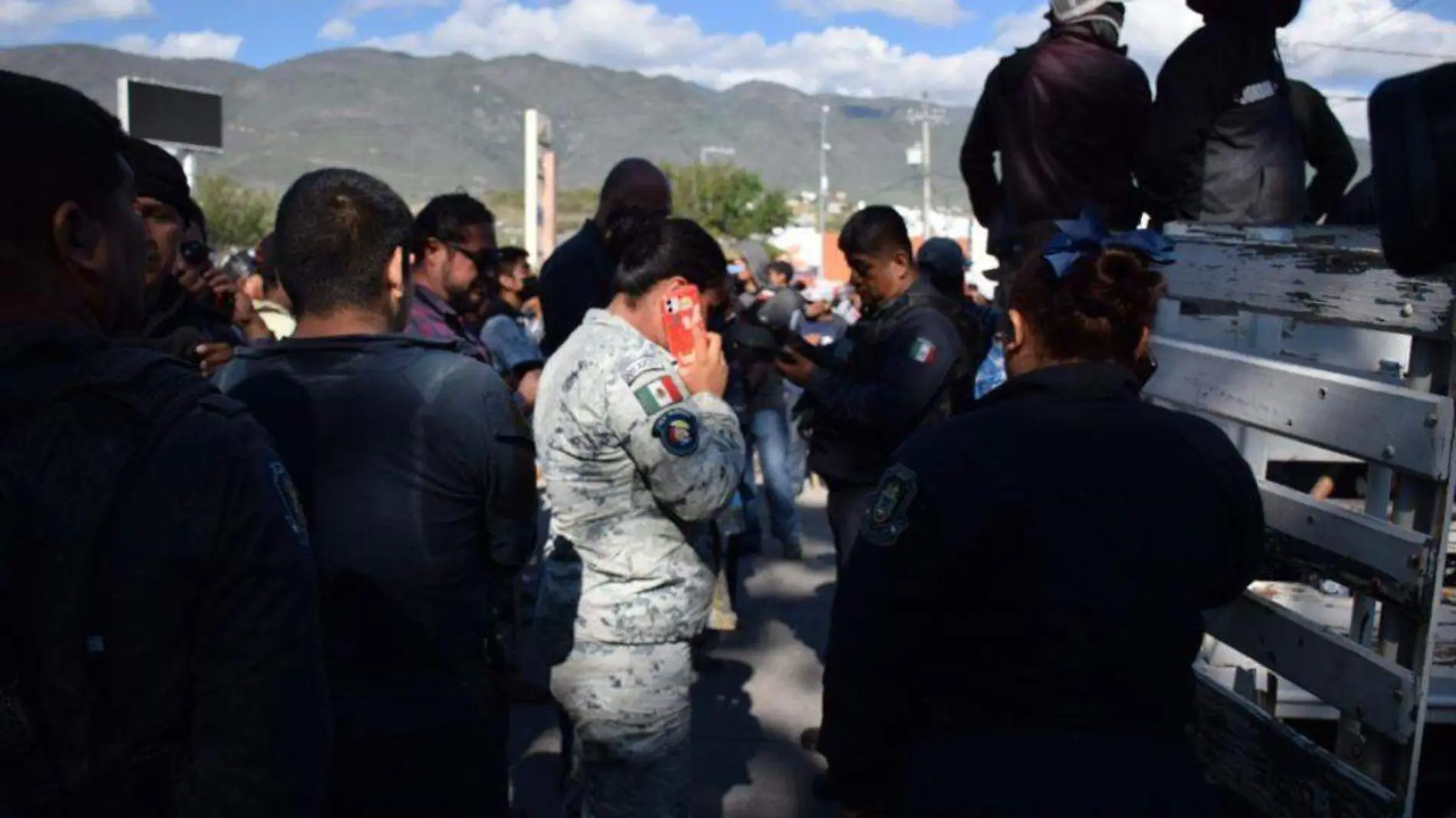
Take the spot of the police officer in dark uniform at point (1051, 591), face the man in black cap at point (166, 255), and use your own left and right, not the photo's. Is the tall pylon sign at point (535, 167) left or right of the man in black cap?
right

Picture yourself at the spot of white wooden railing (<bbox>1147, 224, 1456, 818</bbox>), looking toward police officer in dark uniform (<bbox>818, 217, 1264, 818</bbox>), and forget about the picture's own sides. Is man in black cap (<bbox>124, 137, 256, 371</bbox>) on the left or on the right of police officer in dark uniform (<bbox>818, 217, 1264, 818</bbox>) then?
right

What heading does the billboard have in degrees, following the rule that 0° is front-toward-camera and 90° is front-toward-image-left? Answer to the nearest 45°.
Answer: approximately 315°

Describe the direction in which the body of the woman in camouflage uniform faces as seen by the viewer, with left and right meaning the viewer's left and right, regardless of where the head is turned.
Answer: facing to the right of the viewer

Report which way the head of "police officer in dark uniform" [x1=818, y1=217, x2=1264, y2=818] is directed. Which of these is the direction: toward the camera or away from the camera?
away from the camera

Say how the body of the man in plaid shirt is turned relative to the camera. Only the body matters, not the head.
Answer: to the viewer's right
